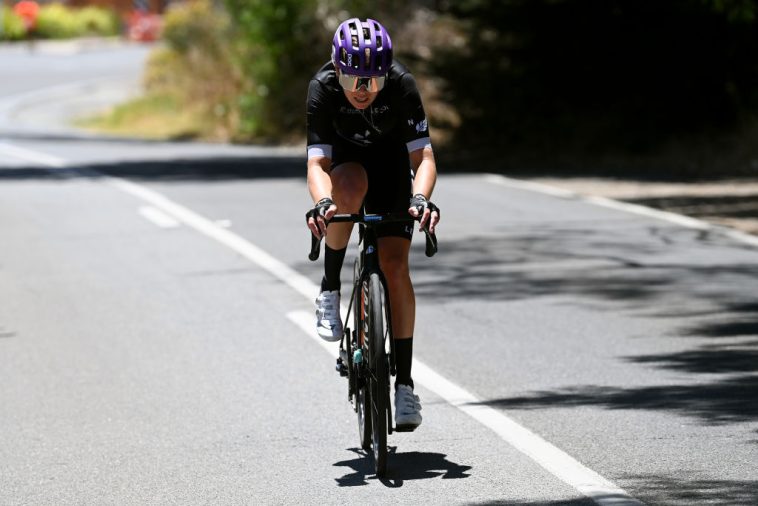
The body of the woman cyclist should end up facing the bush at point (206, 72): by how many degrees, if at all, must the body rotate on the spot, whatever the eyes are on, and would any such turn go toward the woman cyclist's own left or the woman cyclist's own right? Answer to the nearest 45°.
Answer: approximately 180°

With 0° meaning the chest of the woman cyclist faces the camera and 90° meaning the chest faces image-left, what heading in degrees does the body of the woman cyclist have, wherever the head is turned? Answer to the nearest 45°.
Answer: approximately 0°

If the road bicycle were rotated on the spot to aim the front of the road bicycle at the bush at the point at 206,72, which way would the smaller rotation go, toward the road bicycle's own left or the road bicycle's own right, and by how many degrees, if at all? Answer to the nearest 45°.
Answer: approximately 180°

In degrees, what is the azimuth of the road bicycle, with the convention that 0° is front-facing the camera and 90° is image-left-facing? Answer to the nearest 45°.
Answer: approximately 0°
